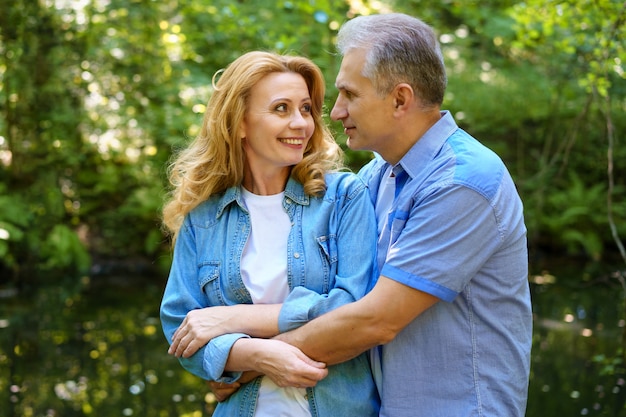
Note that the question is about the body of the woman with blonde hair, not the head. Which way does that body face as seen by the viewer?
toward the camera

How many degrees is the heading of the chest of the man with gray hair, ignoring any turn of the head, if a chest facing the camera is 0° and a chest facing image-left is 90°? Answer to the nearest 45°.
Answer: approximately 90°

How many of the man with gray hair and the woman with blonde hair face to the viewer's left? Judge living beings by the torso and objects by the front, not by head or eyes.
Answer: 1

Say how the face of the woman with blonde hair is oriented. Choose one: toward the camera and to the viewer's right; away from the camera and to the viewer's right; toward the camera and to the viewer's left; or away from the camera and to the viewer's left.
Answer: toward the camera and to the viewer's right

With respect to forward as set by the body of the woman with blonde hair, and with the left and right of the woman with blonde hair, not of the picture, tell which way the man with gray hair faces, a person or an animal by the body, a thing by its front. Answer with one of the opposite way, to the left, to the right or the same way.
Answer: to the right

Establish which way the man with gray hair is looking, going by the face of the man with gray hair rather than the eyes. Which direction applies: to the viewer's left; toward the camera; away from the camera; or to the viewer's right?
to the viewer's left
